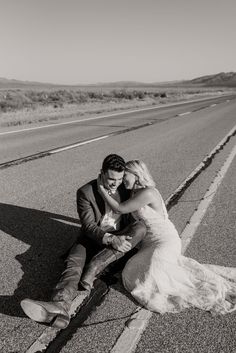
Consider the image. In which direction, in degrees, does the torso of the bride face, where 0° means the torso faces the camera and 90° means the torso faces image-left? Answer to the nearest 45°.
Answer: approximately 90°
